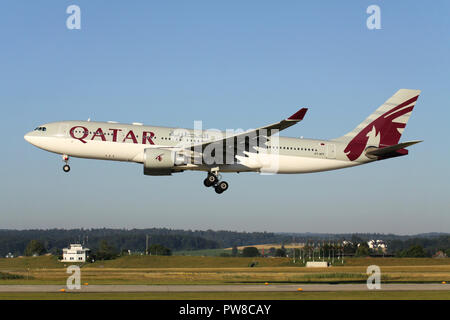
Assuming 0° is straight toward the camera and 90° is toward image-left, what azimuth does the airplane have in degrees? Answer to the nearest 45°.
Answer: approximately 90°
